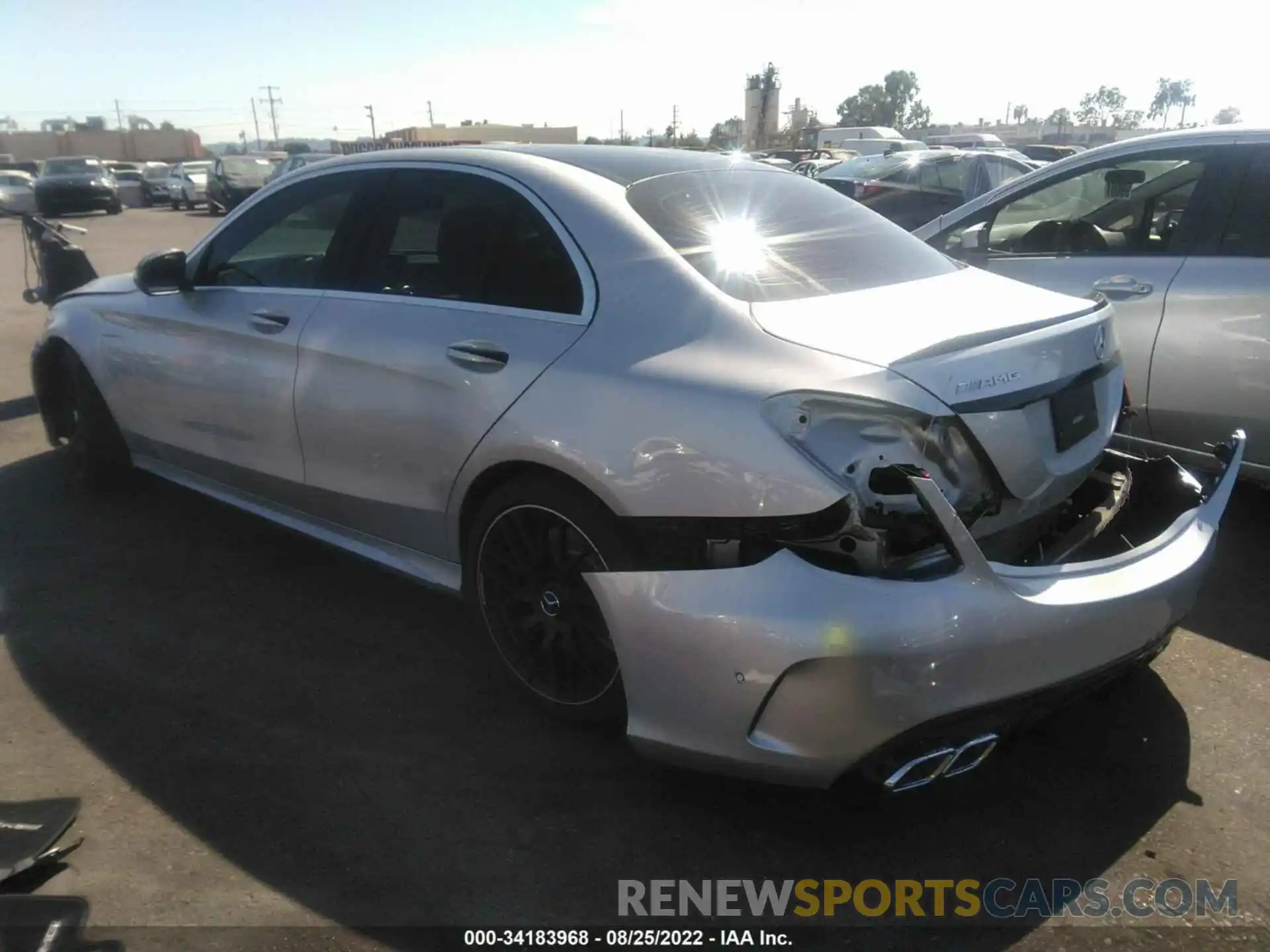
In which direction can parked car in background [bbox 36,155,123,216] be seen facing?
toward the camera

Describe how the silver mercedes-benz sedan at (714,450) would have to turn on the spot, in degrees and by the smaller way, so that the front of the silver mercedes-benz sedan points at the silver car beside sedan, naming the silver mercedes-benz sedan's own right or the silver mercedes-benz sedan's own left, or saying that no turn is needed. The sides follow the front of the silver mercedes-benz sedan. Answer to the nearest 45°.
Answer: approximately 90° to the silver mercedes-benz sedan's own right

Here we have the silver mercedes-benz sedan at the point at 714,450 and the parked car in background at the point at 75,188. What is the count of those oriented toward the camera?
1

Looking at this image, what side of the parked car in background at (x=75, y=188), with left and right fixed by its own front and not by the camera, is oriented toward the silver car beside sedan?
front

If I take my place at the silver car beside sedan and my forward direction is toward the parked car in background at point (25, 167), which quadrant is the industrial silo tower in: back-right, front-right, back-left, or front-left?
front-right

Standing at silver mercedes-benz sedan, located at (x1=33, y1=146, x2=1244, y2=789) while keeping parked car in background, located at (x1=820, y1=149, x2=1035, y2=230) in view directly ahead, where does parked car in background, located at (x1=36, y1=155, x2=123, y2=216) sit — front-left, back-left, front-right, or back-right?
front-left

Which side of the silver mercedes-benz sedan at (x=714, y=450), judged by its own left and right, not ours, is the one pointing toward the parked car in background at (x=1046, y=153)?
right

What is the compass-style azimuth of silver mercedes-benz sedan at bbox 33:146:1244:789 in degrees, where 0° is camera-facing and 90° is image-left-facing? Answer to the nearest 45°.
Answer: approximately 135°

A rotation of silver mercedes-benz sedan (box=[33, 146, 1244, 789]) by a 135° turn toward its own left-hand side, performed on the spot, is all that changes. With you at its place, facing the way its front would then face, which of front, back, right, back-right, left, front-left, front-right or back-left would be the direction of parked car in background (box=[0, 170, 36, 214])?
back-right

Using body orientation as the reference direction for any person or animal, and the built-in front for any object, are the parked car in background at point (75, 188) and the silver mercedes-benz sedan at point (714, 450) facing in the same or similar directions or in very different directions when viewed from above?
very different directions

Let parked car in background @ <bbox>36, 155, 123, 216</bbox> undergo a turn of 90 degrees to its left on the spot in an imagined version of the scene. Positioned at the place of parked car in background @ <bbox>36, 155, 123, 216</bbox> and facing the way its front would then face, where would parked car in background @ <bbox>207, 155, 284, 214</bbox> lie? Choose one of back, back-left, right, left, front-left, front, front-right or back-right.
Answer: front-right

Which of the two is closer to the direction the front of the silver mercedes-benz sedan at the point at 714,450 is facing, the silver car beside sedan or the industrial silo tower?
the industrial silo tower

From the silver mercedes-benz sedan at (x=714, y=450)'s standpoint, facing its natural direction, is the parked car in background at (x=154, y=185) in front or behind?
in front
